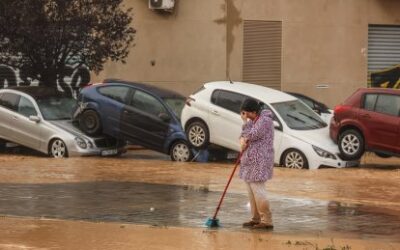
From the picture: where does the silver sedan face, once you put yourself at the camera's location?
facing the viewer and to the right of the viewer

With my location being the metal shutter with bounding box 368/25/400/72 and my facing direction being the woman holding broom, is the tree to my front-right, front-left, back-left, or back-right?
front-right

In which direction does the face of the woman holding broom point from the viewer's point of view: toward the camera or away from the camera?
toward the camera

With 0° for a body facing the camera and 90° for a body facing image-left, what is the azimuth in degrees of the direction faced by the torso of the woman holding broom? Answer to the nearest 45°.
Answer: approximately 90°

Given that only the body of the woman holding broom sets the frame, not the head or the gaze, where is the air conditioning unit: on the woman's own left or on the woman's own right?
on the woman's own right

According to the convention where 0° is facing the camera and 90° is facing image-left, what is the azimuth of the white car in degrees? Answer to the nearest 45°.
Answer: approximately 315°

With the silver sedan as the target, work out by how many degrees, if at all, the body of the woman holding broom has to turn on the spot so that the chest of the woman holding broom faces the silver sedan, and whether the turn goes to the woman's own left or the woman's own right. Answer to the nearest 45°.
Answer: approximately 45° to the woman's own right

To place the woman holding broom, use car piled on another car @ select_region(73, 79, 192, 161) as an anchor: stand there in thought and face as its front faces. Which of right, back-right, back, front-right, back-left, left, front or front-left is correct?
front-right

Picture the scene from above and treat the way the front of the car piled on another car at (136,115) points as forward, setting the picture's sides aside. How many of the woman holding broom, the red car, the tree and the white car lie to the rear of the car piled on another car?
1

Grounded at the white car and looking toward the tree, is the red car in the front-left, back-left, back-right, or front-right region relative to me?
back-right

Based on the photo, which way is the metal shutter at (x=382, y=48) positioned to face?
toward the camera
